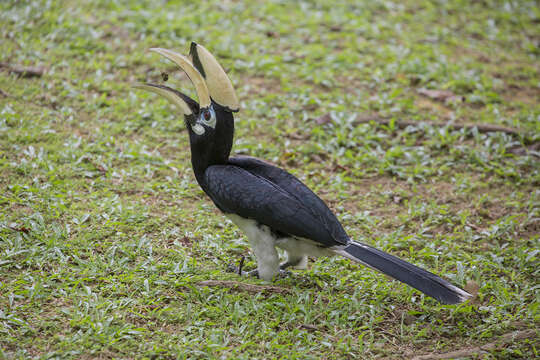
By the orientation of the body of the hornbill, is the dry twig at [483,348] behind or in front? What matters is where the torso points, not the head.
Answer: behind

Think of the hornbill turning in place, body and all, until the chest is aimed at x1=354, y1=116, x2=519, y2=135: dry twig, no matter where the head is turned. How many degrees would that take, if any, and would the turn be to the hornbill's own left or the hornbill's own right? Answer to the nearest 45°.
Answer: approximately 135° to the hornbill's own right

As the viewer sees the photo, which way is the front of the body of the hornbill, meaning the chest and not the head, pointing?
to the viewer's left

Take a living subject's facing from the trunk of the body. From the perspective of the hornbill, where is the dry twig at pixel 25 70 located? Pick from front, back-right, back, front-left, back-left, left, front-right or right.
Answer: front-right
